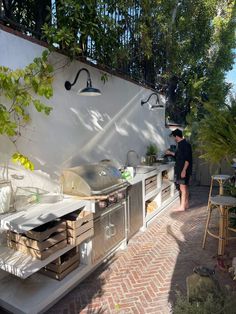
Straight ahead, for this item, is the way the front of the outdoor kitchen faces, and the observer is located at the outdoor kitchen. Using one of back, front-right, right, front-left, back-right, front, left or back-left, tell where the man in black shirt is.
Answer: left

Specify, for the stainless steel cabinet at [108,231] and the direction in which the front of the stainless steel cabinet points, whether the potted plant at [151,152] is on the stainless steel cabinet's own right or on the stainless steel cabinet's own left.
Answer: on the stainless steel cabinet's own left

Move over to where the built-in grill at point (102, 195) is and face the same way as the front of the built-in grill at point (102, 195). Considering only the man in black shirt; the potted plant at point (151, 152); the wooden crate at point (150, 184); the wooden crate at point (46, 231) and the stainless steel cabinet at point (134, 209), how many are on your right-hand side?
1

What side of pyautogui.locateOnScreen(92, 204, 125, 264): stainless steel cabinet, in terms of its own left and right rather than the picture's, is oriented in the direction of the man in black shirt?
left

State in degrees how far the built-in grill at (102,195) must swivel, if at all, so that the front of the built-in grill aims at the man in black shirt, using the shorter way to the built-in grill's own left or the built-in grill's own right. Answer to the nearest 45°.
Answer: approximately 90° to the built-in grill's own left

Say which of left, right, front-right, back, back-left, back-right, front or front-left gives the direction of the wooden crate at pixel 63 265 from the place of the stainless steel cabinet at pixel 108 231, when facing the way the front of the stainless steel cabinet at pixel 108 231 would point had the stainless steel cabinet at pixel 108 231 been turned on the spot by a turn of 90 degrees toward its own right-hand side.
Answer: front

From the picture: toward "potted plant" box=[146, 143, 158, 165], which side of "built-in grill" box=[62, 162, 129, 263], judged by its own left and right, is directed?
left

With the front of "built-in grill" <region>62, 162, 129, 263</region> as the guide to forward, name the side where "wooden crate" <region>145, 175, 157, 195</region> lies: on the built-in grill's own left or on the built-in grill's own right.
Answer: on the built-in grill's own left

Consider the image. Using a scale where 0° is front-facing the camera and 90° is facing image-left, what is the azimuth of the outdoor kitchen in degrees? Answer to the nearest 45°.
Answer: approximately 315°

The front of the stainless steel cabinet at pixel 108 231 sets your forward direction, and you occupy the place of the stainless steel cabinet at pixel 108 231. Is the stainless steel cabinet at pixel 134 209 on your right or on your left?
on your left

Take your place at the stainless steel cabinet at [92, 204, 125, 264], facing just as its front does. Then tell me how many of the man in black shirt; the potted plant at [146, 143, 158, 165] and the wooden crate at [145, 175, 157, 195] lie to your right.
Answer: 0

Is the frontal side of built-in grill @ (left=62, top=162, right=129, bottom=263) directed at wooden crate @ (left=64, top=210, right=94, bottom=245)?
no

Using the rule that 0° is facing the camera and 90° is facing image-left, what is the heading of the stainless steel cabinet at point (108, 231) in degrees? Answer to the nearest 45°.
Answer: approximately 315°
